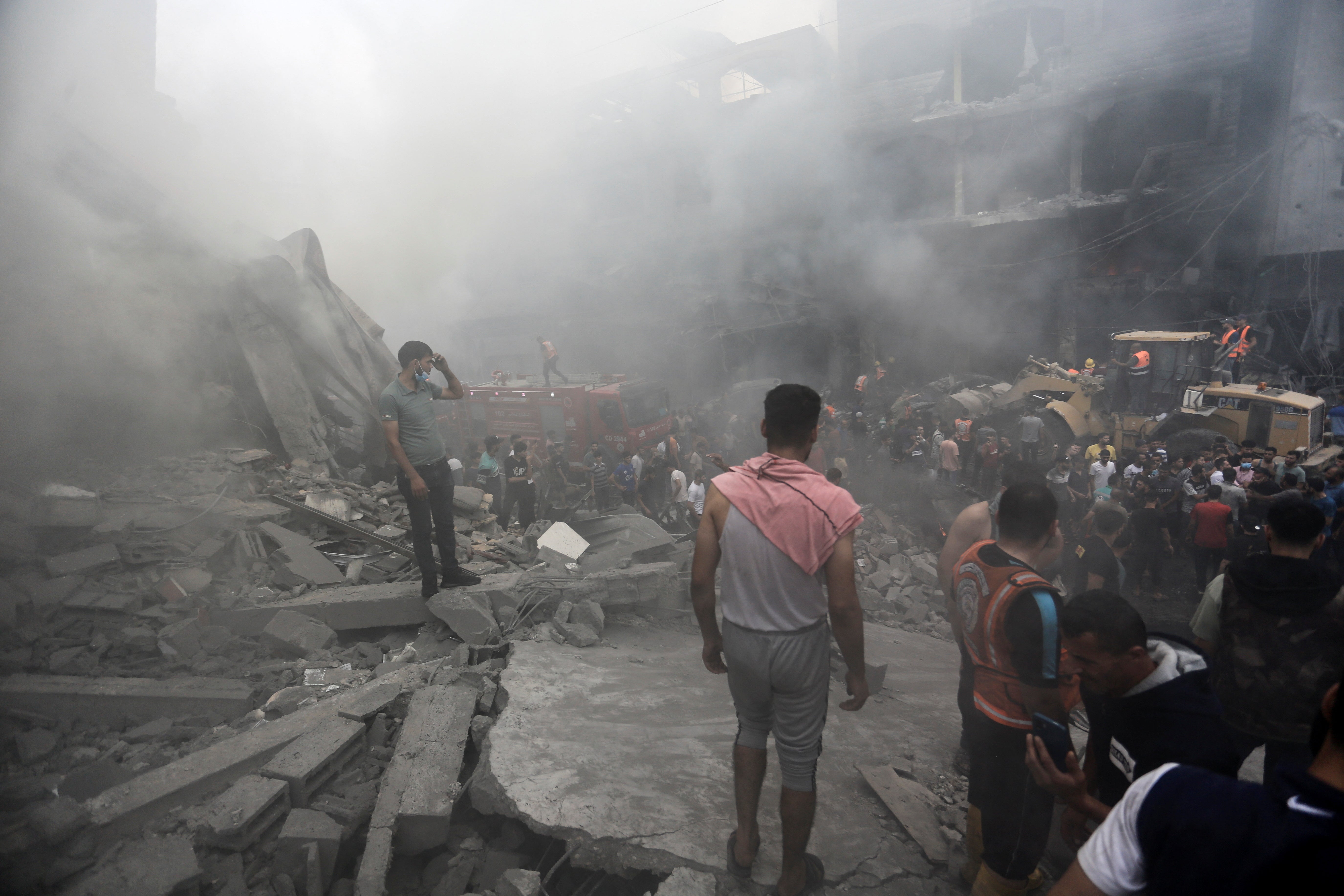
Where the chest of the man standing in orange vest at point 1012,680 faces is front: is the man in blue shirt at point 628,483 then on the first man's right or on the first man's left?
on the first man's left

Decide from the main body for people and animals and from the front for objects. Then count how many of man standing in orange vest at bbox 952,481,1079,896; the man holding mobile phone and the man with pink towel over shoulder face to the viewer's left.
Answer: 1

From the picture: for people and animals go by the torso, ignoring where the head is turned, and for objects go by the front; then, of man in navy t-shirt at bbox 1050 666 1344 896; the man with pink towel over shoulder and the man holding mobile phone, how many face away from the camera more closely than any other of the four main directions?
2

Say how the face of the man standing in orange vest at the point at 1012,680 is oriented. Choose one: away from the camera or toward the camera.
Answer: away from the camera

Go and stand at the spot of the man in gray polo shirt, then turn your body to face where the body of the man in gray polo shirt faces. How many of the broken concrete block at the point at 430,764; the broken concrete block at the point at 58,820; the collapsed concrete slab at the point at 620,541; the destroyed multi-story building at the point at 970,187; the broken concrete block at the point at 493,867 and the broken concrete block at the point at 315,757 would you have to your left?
2

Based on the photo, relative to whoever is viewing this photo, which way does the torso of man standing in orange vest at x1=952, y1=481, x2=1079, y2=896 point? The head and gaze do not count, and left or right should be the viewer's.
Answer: facing away from the viewer and to the right of the viewer

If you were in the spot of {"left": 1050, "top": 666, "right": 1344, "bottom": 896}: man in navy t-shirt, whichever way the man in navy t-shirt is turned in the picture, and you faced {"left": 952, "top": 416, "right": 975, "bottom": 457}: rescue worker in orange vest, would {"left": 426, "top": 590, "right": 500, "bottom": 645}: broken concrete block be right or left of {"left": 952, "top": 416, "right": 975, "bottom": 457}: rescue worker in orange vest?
left

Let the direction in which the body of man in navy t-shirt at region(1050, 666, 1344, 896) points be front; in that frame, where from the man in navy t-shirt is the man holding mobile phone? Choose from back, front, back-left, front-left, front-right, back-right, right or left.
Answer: front

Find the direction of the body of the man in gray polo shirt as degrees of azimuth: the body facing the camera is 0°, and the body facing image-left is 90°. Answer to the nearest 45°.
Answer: approximately 315°

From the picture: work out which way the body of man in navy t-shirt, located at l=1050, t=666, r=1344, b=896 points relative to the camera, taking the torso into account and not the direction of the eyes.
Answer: away from the camera

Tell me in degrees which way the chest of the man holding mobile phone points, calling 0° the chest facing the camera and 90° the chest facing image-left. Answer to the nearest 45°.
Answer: approximately 90°

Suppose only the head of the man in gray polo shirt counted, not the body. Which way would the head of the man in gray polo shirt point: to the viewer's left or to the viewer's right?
to the viewer's right

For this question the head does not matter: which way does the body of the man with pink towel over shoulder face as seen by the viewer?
away from the camera

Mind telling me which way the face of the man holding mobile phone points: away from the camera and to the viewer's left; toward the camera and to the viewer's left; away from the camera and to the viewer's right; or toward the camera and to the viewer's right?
toward the camera and to the viewer's left

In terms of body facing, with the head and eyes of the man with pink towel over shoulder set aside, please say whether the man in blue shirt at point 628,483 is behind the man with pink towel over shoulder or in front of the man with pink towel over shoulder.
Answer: in front

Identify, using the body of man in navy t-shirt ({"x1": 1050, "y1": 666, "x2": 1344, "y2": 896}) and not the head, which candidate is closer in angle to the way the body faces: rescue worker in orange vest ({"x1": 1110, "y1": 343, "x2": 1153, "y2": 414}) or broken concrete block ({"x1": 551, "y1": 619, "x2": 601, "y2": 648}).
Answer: the rescue worker in orange vest
